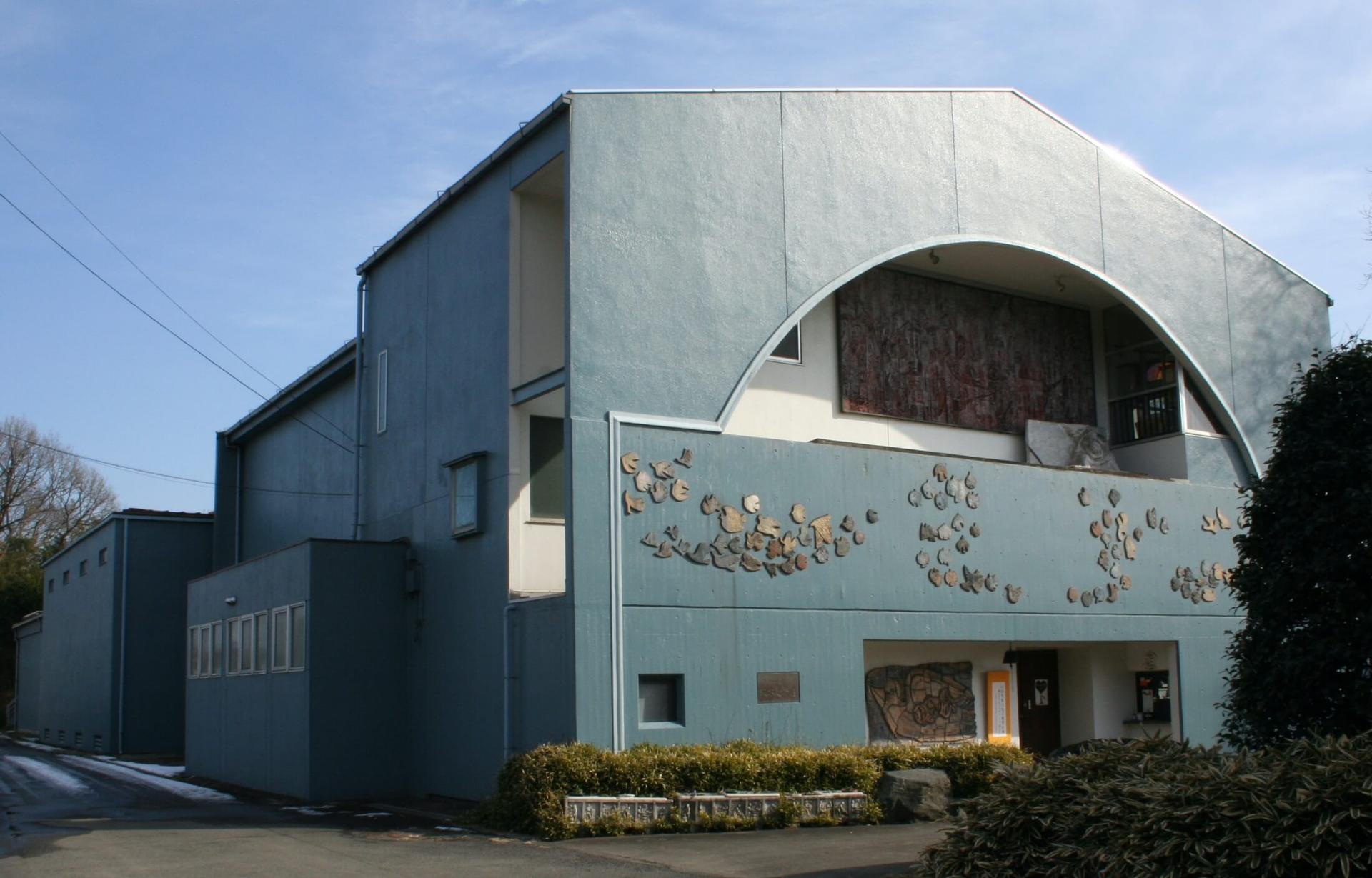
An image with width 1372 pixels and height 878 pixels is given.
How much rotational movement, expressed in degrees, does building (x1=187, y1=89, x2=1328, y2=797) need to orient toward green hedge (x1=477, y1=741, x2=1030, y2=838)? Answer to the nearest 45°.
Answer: approximately 45° to its right

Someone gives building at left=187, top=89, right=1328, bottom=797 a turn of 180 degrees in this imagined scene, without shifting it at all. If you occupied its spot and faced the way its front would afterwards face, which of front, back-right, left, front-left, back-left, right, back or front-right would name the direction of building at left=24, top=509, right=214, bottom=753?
front

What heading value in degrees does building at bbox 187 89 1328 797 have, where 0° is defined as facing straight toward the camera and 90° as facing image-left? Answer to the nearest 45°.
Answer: approximately 315°
